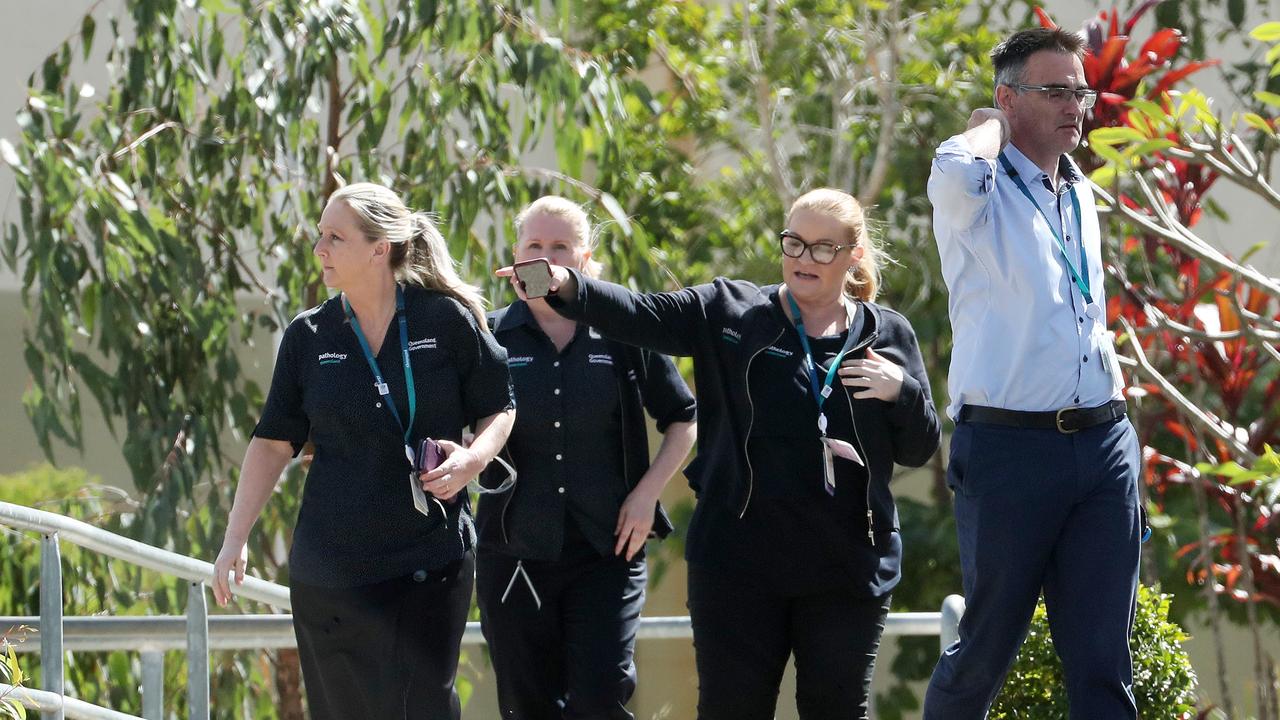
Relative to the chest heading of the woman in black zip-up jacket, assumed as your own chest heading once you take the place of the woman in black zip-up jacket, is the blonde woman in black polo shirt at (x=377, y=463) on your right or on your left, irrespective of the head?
on your right

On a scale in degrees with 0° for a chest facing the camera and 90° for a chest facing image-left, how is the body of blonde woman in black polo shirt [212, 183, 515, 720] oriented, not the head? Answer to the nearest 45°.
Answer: approximately 0°

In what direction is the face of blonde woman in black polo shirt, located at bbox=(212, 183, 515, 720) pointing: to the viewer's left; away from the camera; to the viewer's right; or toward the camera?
to the viewer's left

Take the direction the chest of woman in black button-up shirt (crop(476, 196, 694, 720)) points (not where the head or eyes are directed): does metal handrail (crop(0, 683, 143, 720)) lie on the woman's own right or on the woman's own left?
on the woman's own right

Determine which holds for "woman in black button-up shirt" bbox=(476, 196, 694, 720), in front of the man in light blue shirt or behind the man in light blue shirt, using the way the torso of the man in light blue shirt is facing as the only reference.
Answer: behind

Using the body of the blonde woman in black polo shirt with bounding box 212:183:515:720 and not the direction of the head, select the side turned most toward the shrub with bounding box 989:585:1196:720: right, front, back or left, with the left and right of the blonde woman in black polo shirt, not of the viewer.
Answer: left

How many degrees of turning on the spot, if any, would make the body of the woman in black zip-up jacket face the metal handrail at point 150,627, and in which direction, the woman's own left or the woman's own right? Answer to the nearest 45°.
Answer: approximately 90° to the woman's own right

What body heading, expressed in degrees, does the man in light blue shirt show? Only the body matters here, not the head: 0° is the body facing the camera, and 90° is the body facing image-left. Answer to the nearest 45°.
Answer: approximately 315°

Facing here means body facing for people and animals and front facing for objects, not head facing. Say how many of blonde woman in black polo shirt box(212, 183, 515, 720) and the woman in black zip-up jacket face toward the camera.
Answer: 2

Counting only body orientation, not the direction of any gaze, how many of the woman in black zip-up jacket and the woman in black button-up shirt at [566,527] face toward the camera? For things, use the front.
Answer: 2

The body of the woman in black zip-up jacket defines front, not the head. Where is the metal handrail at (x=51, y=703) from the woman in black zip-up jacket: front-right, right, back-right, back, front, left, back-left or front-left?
right
